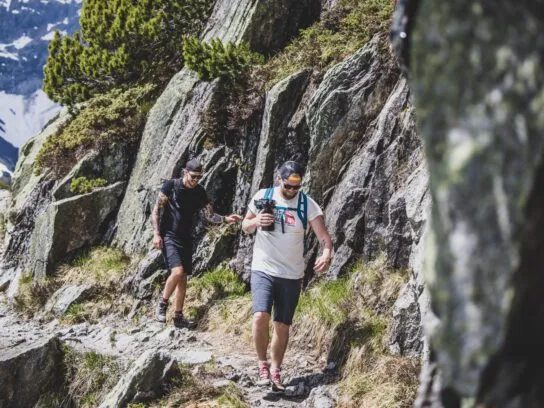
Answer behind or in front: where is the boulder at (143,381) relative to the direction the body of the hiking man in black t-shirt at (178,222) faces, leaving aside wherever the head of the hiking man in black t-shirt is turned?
in front

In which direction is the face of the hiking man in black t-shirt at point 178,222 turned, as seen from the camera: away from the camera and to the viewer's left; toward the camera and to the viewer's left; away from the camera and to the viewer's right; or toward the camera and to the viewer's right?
toward the camera and to the viewer's right

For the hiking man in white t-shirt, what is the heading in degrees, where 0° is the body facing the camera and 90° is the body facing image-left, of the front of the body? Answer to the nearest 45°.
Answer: approximately 0°

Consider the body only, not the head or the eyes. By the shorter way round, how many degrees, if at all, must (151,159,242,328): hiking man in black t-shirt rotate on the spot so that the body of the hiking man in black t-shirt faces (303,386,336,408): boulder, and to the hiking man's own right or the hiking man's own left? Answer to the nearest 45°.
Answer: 0° — they already face it

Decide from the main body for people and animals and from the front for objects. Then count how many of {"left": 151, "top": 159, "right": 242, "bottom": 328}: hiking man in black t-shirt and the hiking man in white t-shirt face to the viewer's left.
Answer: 0
